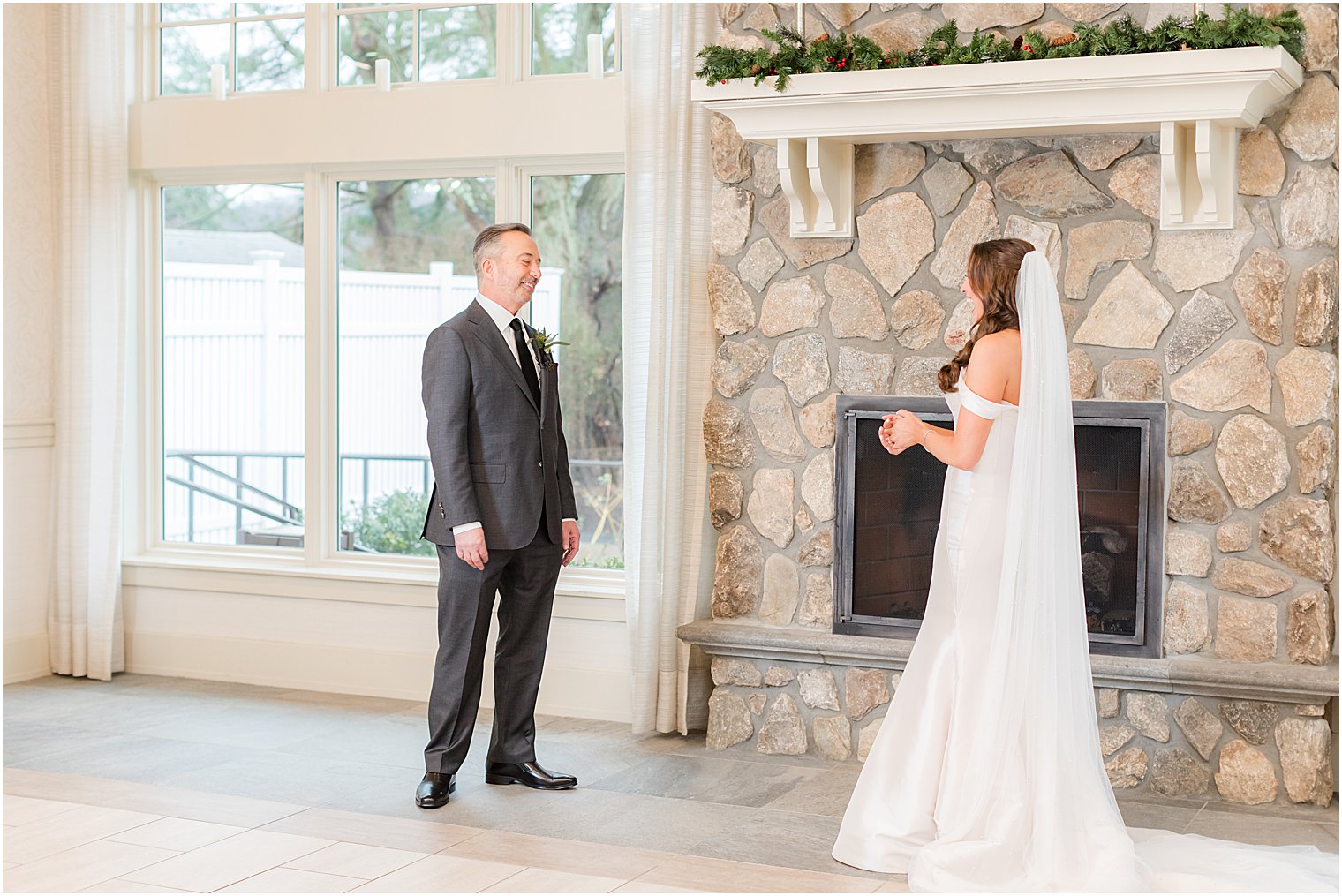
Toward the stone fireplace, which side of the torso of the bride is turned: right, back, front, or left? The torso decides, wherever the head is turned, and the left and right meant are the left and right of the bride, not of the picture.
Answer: right

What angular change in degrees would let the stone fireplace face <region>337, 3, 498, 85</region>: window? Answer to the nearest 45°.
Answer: approximately 90° to its right

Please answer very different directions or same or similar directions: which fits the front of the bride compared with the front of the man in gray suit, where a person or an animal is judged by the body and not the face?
very different directions

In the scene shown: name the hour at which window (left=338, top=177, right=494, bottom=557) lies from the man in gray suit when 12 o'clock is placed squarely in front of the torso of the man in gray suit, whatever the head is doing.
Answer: The window is roughly at 7 o'clock from the man in gray suit.

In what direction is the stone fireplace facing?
toward the camera

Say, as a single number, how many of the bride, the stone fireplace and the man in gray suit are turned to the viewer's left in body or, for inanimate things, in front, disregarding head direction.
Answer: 1

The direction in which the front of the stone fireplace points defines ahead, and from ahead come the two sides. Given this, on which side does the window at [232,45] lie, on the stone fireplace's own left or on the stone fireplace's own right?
on the stone fireplace's own right

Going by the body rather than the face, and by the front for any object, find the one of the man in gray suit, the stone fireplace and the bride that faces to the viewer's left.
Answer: the bride

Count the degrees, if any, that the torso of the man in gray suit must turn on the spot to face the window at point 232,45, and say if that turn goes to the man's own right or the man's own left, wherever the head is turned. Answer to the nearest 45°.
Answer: approximately 180°

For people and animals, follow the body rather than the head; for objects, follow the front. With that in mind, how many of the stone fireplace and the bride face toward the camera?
1

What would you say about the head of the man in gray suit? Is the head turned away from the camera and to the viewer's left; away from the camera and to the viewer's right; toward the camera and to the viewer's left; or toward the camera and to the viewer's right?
toward the camera and to the viewer's right

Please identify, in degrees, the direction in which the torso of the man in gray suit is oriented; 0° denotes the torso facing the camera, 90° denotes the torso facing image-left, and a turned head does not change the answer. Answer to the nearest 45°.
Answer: approximately 315°

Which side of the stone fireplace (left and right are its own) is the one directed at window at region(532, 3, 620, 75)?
right

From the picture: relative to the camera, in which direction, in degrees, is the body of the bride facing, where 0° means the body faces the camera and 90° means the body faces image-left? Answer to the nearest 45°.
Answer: approximately 90°

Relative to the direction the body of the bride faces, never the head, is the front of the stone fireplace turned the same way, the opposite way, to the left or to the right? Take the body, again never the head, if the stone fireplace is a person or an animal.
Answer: to the left
